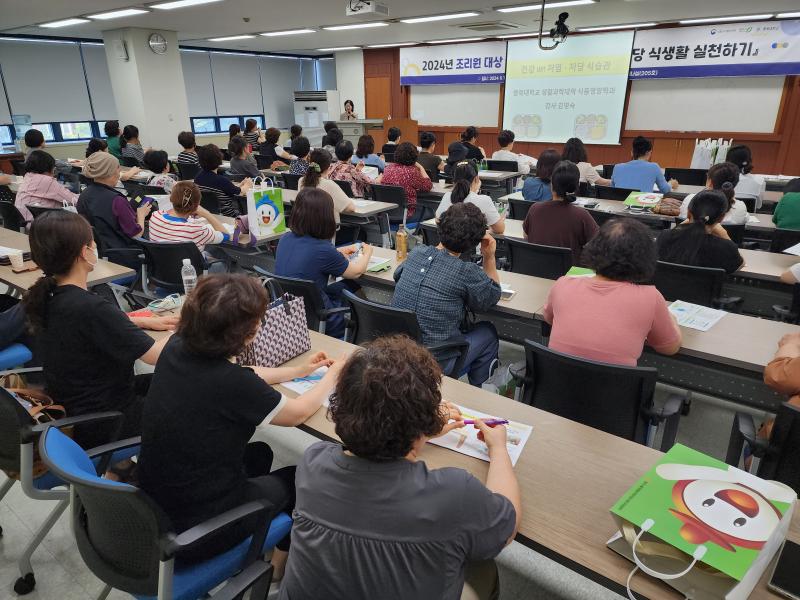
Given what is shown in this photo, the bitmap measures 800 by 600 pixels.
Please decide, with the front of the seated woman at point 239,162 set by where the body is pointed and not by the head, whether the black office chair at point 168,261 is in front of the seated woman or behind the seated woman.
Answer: behind

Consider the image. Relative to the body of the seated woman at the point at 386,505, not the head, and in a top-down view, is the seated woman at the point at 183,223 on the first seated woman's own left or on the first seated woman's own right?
on the first seated woman's own left

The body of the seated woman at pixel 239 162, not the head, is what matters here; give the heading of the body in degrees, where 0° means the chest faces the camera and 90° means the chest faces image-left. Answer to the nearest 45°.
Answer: approximately 225°

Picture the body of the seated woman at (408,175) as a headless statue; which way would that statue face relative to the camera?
away from the camera

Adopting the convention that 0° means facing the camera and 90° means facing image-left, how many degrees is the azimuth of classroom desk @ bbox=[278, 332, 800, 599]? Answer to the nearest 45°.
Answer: approximately 45°

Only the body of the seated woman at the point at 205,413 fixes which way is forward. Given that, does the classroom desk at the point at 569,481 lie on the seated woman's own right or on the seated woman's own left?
on the seated woman's own right

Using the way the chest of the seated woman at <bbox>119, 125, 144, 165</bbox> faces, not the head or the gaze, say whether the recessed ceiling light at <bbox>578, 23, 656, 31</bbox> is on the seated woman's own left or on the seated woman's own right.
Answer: on the seated woman's own right

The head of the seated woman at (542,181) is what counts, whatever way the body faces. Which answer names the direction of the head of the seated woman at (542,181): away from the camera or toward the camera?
away from the camera

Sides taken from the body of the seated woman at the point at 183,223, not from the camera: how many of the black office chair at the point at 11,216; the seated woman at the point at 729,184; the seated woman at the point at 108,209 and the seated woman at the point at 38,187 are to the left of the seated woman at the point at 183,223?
3

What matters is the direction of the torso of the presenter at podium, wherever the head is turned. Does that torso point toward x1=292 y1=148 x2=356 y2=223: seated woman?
yes

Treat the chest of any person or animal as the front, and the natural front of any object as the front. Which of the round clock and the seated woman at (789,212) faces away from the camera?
the seated woman

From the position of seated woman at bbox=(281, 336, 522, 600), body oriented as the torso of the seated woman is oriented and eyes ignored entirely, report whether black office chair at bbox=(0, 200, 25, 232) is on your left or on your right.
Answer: on your left

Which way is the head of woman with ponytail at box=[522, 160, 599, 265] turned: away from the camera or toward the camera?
away from the camera

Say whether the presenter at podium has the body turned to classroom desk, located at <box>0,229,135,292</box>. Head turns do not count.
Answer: yes
